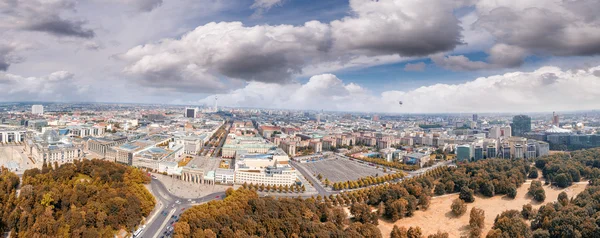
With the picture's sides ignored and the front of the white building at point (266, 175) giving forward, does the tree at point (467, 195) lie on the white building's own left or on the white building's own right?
on the white building's own left

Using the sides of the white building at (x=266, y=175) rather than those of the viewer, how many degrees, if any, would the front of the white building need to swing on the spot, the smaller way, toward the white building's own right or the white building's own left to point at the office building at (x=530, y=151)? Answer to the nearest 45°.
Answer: approximately 90° to the white building's own left

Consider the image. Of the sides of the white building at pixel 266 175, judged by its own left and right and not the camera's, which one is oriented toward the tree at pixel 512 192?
left

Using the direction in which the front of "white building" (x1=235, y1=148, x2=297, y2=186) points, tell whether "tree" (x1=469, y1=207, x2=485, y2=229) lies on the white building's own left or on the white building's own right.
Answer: on the white building's own left

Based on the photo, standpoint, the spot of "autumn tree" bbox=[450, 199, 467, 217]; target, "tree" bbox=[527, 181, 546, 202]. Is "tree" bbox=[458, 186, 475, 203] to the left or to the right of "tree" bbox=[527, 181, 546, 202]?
left

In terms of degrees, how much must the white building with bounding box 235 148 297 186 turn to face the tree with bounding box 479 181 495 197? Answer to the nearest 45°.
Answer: approximately 90° to its left

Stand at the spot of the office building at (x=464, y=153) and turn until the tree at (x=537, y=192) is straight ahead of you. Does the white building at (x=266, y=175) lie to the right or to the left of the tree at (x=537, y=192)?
right

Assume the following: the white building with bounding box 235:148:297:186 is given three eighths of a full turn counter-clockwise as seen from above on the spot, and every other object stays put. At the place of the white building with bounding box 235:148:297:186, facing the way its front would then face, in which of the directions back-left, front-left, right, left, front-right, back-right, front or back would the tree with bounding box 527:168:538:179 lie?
front-right

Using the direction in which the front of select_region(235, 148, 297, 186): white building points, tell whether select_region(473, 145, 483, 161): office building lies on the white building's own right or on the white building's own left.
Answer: on the white building's own left

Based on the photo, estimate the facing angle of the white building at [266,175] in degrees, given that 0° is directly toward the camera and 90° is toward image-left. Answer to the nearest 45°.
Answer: approximately 0°

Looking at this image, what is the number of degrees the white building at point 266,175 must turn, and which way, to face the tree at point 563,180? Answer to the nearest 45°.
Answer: approximately 90° to its left
